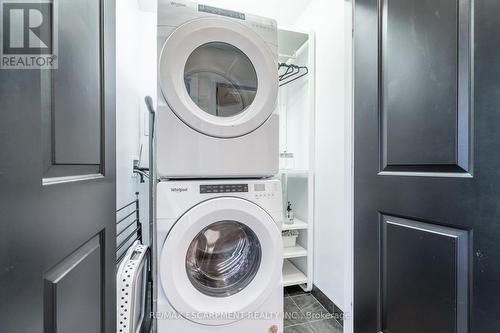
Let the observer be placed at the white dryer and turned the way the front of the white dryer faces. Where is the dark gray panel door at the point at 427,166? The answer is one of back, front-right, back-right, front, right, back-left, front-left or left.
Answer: front-left

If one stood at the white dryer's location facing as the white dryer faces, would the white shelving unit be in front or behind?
behind

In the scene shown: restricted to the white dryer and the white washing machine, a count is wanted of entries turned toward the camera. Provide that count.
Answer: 2

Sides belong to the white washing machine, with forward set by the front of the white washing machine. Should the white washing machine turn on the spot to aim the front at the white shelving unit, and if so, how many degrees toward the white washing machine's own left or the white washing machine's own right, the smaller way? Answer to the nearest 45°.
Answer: approximately 135° to the white washing machine's own left

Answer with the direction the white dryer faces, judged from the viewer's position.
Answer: facing the viewer
